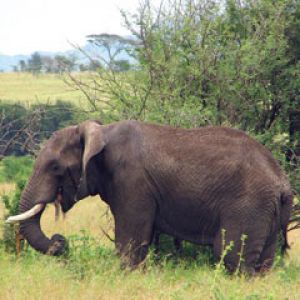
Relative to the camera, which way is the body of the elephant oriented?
to the viewer's left
